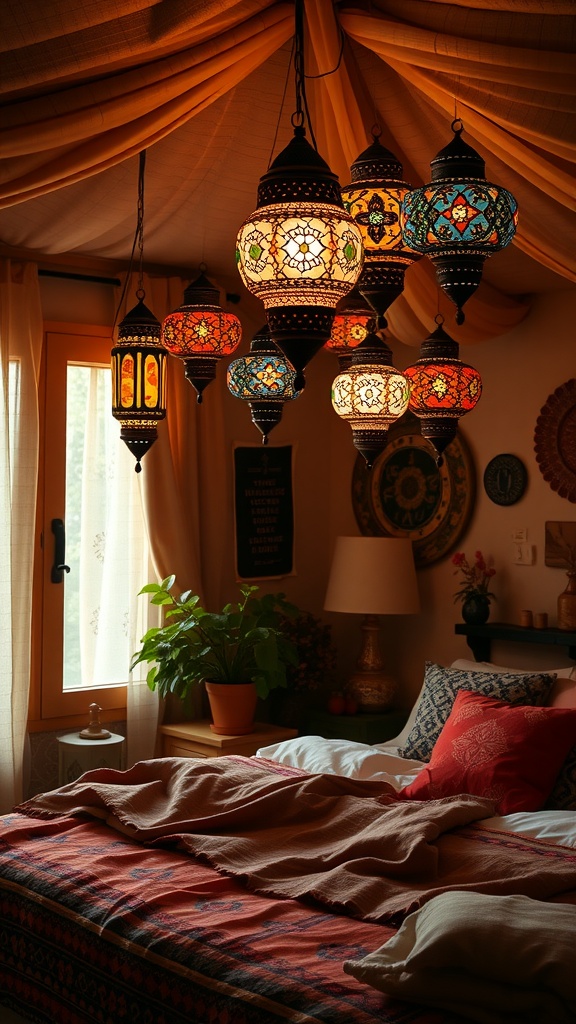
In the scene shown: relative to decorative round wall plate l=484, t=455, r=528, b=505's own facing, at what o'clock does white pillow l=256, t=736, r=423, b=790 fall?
The white pillow is roughly at 1 o'clock from the decorative round wall plate.

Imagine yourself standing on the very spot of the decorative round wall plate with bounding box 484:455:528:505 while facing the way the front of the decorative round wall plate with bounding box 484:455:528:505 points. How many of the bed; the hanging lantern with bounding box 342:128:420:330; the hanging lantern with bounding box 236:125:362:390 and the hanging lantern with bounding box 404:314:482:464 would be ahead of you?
4

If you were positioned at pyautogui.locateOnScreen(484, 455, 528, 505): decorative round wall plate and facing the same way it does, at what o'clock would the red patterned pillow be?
The red patterned pillow is roughly at 12 o'clock from the decorative round wall plate.

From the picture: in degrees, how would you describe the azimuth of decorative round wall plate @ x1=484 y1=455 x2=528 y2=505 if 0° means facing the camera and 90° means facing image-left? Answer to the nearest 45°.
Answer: approximately 0°

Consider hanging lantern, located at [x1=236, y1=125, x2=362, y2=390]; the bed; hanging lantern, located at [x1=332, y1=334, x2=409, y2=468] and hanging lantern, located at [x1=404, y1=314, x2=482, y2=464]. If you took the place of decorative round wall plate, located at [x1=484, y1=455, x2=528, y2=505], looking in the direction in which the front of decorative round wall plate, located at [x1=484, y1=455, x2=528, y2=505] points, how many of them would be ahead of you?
4

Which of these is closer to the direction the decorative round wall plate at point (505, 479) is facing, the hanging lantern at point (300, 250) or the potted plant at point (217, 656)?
the hanging lantern

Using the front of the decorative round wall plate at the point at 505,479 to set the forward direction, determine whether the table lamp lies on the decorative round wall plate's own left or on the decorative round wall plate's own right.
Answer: on the decorative round wall plate's own right

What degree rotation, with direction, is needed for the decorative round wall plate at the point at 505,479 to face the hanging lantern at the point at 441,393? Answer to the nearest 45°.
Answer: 0° — it already faces it

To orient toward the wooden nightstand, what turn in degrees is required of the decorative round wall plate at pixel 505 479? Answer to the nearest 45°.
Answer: approximately 90° to its right

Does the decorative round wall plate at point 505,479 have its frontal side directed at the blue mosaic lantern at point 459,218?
yes
